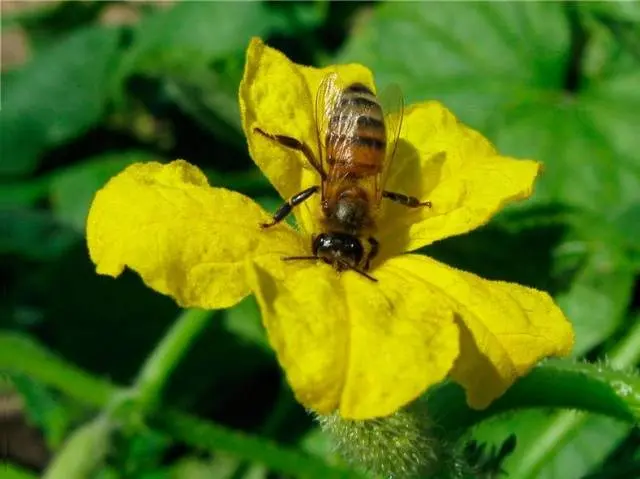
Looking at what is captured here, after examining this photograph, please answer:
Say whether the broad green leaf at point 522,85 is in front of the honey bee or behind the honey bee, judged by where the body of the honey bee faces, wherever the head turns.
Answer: behind

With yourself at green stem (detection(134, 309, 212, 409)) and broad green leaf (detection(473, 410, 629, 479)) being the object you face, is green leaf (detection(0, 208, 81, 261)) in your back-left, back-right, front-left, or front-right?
back-left

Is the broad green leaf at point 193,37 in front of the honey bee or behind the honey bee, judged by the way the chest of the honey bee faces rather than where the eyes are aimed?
behind

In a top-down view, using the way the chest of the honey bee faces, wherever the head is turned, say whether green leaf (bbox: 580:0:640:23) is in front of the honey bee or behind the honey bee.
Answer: behind

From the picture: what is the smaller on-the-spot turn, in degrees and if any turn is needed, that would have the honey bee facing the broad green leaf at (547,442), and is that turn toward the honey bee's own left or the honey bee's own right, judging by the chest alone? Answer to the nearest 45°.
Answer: approximately 90° to the honey bee's own left

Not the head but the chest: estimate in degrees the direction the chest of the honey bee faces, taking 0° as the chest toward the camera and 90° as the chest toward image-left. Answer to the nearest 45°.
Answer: approximately 0°
